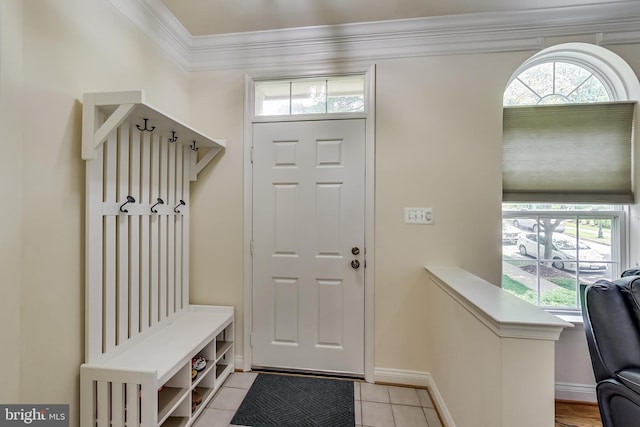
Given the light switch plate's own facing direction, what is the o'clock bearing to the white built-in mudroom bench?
The white built-in mudroom bench is roughly at 2 o'clock from the light switch plate.

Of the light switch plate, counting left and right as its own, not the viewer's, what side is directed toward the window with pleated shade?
left

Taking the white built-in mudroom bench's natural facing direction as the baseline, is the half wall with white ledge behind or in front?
in front

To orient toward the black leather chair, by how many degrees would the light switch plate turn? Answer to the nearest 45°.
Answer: approximately 45° to its left

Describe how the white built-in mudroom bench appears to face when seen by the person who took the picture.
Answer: facing the viewer and to the right of the viewer
